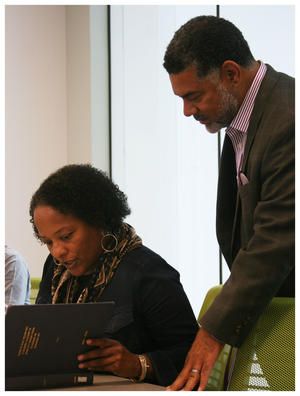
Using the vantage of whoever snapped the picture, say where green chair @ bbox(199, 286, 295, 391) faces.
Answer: facing away from the viewer and to the left of the viewer

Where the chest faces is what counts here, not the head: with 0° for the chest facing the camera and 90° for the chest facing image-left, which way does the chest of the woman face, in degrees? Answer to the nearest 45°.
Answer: approximately 45°
